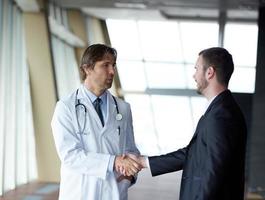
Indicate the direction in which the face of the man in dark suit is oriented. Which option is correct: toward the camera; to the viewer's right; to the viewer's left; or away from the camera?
to the viewer's left

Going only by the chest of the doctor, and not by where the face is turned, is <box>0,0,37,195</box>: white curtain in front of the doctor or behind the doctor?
behind

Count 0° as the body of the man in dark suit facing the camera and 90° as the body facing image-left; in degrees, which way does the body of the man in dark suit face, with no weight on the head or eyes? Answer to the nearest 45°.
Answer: approximately 90°

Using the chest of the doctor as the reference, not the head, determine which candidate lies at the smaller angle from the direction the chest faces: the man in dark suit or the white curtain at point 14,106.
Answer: the man in dark suit

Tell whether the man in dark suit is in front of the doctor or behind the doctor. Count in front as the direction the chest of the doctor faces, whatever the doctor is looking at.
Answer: in front

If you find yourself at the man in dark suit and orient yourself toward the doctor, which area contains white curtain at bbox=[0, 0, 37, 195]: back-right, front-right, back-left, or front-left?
front-right

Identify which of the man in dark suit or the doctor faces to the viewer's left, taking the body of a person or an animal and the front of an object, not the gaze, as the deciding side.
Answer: the man in dark suit

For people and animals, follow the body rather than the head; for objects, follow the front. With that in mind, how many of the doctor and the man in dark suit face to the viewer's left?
1

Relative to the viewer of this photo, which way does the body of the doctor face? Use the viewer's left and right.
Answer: facing the viewer and to the right of the viewer

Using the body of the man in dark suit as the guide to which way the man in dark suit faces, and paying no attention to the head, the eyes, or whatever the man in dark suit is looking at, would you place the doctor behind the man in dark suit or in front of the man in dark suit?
in front

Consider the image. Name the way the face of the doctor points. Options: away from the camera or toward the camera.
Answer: toward the camera

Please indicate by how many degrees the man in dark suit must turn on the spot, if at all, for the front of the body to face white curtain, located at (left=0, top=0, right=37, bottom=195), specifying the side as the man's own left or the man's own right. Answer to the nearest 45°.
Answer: approximately 45° to the man's own right

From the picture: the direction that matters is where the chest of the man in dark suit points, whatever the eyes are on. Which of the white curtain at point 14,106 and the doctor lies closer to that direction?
the doctor
